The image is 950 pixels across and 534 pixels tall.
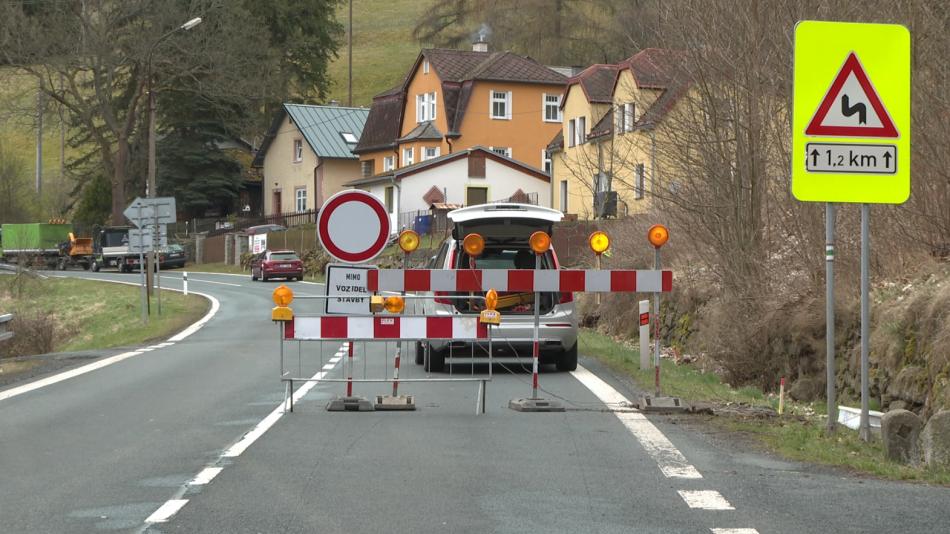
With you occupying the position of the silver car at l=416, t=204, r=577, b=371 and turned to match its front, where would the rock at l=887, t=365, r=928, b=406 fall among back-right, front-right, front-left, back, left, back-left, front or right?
back-right

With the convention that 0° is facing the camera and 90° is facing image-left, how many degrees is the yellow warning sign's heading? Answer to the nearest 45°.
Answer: approximately 0°

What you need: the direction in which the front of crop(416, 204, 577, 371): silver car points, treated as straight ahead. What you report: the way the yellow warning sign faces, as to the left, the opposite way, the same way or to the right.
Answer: the opposite way

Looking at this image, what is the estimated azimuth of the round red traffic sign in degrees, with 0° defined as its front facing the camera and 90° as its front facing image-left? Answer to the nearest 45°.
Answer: approximately 0°

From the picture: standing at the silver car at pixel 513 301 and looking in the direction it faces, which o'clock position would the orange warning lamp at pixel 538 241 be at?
The orange warning lamp is roughly at 6 o'clock from the silver car.

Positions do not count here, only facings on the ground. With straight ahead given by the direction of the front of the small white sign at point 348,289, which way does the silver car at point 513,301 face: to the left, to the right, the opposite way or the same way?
the opposite way

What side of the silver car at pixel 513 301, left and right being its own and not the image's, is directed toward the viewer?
back

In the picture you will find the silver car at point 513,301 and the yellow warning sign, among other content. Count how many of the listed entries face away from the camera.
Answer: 1

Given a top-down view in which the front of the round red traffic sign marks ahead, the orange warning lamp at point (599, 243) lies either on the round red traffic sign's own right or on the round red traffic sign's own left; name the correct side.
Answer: on the round red traffic sign's own left
